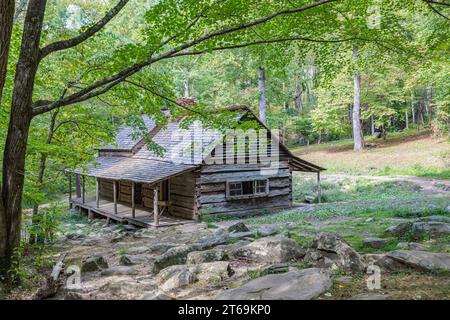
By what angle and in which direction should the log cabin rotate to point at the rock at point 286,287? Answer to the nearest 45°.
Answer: approximately 45° to its left

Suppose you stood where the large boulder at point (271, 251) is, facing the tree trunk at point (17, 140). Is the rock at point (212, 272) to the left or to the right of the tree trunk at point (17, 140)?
left

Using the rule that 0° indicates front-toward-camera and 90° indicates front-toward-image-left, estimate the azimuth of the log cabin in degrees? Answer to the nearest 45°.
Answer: approximately 45°

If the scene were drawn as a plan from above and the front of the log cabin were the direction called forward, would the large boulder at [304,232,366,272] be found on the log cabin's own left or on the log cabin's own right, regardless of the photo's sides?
on the log cabin's own left

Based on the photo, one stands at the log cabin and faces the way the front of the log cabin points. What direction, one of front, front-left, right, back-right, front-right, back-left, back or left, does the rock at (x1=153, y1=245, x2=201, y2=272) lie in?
front-left

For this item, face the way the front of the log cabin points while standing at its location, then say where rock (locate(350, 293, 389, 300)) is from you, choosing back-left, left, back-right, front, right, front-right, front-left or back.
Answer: front-left

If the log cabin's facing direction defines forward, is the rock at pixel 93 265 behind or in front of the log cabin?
in front

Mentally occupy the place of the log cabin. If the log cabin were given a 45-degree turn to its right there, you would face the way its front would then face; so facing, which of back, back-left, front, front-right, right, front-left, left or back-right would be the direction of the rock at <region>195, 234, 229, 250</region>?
left

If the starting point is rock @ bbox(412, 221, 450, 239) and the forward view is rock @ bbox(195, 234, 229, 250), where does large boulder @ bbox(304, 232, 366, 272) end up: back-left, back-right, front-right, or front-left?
front-left

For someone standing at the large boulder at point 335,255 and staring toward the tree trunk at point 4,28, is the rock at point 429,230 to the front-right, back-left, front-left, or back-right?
back-right

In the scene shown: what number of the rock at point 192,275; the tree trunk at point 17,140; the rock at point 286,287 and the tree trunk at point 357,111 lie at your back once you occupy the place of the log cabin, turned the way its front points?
1

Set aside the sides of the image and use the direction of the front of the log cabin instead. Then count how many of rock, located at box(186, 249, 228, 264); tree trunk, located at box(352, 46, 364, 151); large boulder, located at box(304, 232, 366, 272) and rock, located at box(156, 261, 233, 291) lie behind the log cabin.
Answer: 1

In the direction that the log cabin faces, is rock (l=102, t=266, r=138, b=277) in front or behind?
in front
